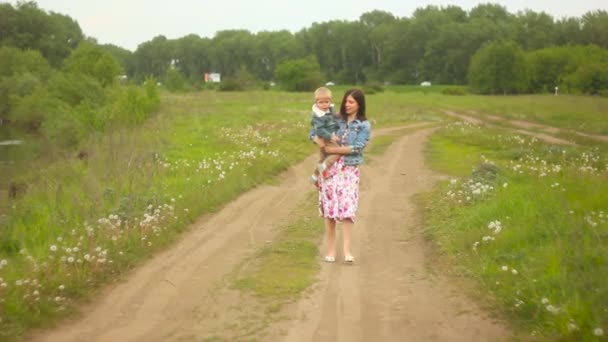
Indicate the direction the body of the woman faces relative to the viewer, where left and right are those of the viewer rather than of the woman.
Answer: facing the viewer and to the left of the viewer

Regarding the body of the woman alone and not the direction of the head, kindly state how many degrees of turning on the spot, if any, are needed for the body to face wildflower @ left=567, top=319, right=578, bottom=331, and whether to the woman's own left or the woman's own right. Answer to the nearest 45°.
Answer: approximately 90° to the woman's own left

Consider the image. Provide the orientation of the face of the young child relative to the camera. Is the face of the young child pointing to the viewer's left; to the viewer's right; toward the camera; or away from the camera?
toward the camera
